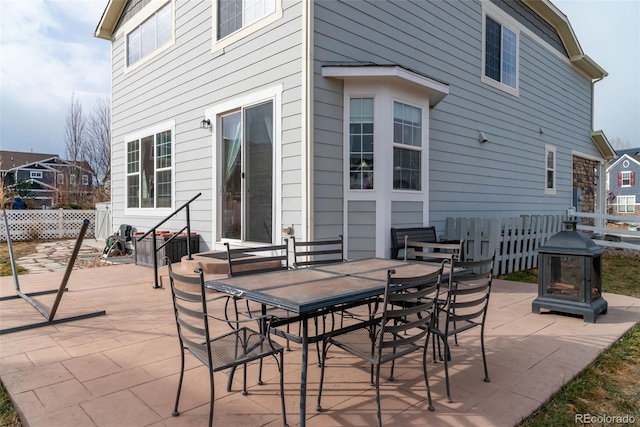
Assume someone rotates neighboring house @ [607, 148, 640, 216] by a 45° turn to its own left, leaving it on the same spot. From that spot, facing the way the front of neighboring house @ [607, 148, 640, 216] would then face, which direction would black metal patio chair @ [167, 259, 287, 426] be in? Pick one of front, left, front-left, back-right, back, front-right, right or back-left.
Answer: front-right

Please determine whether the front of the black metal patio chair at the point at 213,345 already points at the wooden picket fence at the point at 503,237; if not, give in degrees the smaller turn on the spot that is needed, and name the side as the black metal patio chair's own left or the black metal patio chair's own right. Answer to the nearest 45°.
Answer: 0° — it already faces it

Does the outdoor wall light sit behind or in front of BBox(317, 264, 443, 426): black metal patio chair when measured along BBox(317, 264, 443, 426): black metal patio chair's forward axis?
in front

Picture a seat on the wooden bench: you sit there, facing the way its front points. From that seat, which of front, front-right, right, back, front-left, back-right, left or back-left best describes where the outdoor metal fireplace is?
front

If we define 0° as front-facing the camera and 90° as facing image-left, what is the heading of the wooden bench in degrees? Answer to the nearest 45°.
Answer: approximately 315°

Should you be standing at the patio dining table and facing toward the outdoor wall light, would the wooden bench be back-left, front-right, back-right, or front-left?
front-right

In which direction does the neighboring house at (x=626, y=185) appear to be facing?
toward the camera

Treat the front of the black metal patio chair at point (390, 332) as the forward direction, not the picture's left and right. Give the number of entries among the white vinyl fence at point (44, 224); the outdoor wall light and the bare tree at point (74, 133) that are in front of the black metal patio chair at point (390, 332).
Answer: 3

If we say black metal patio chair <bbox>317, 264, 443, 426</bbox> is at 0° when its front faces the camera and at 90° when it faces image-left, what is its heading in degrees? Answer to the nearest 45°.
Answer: approximately 135°

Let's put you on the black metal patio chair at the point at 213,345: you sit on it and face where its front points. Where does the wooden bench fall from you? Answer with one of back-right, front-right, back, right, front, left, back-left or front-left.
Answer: front

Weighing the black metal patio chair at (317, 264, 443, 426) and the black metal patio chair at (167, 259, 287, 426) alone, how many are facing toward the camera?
0

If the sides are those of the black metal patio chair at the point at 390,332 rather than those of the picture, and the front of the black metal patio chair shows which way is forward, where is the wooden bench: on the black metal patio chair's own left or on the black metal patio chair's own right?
on the black metal patio chair's own right

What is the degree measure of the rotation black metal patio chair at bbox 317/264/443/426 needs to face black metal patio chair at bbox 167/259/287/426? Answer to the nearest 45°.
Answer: approximately 45° to its left
